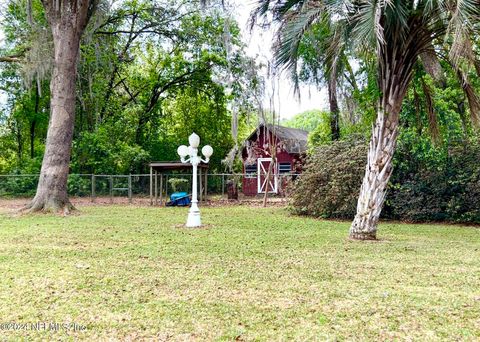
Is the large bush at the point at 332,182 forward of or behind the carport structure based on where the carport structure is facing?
forward

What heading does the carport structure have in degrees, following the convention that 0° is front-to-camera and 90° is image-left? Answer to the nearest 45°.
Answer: approximately 0°

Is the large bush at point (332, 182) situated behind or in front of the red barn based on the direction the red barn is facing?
in front

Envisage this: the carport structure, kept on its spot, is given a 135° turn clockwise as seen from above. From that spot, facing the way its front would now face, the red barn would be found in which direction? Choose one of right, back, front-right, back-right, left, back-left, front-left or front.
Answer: right

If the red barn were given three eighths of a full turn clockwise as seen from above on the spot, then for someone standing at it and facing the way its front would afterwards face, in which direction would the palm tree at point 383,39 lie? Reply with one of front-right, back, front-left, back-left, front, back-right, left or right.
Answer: back-left
